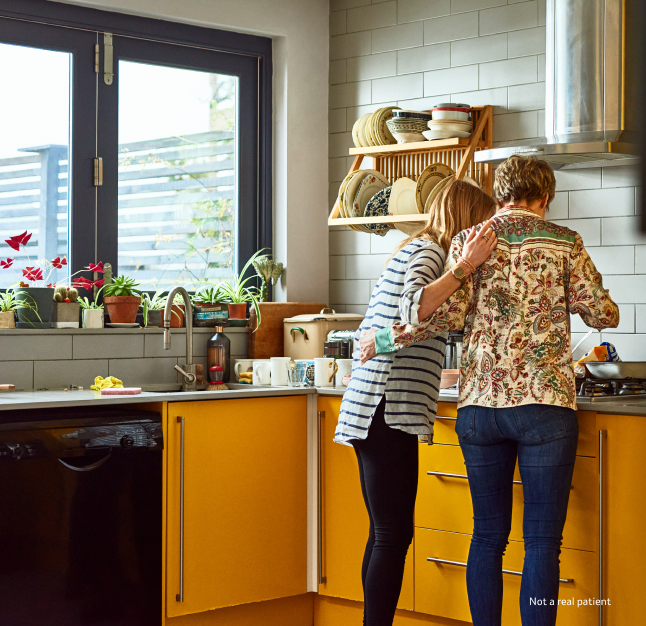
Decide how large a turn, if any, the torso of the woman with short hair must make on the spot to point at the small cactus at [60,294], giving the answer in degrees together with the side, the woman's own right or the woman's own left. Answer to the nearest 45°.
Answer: approximately 45° to the woman's own left

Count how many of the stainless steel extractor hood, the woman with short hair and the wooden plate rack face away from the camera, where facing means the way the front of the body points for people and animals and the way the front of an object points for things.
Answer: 1

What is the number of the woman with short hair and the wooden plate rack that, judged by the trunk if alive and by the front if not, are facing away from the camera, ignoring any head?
1

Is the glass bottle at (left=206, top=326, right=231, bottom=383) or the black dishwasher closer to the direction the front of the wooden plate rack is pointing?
the black dishwasher

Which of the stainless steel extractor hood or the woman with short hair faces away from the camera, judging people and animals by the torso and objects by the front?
the woman with short hair

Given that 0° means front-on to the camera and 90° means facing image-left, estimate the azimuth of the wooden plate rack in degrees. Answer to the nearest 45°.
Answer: approximately 45°

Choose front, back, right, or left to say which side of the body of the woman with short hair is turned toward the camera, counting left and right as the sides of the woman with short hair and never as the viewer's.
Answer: back

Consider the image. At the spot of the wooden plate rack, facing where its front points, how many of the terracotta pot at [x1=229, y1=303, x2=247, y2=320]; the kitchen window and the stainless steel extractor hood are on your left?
1

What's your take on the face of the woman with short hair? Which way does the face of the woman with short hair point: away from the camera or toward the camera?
away from the camera

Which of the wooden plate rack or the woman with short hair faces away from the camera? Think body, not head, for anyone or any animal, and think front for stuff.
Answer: the woman with short hair

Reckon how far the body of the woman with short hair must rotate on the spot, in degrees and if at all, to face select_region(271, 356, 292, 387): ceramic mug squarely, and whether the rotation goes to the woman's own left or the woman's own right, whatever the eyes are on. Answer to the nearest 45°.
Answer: approximately 45° to the woman's own left
